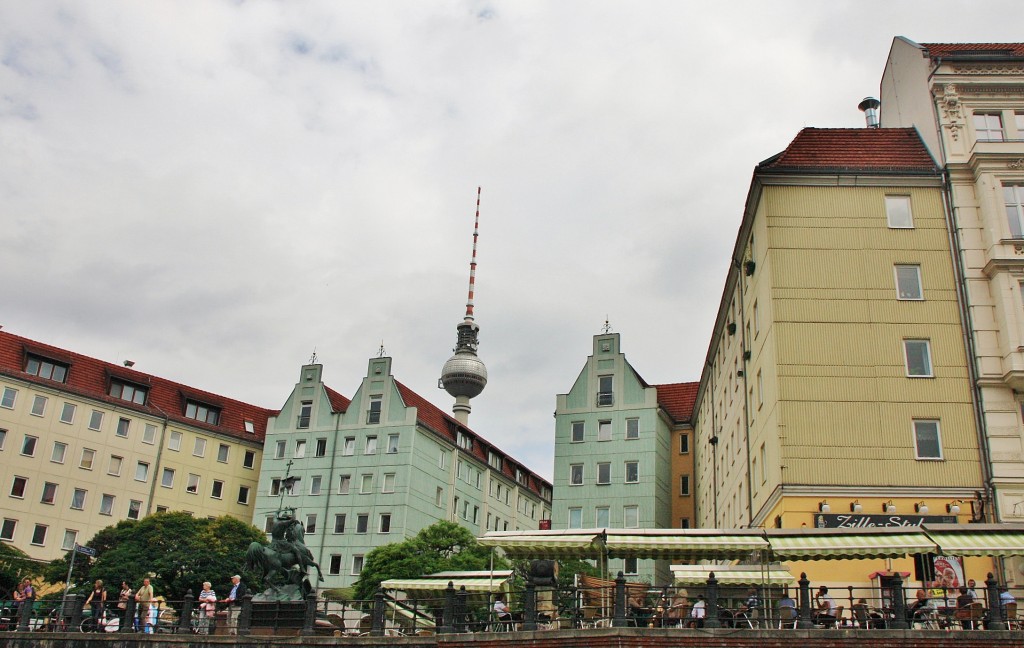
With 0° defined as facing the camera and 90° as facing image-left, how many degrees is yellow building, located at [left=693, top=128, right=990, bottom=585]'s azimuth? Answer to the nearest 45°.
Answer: approximately 0°

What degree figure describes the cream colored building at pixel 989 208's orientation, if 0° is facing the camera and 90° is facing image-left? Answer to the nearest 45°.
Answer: approximately 0°

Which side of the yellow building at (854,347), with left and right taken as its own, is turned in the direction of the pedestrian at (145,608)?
right

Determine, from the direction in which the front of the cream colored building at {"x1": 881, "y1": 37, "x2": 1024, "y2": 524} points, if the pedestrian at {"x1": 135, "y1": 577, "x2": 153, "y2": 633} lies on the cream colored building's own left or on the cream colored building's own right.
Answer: on the cream colored building's own right

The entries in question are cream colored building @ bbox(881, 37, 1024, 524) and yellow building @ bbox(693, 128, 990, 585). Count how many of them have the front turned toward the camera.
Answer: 2
